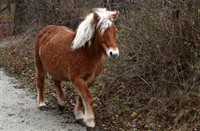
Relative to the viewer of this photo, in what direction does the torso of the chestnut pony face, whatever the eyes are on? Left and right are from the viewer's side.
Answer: facing the viewer and to the right of the viewer
